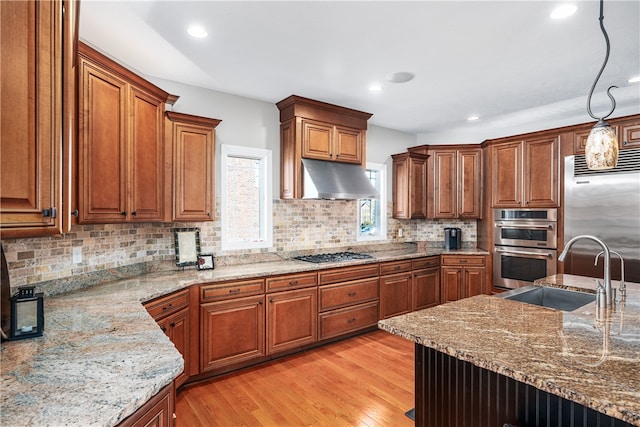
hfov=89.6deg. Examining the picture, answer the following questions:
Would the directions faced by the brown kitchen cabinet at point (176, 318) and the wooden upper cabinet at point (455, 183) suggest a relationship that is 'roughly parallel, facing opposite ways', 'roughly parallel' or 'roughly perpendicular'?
roughly perpendicular

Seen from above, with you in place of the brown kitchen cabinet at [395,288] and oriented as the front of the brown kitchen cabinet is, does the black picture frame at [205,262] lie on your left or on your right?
on your right

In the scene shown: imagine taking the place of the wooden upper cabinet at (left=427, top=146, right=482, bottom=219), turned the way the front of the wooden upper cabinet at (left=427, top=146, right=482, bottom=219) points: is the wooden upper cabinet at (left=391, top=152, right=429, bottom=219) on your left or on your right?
on your right

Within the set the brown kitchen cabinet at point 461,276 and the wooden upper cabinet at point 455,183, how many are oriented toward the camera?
2

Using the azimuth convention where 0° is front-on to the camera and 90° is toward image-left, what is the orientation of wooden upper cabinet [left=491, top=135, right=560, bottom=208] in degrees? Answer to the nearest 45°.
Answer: approximately 45°

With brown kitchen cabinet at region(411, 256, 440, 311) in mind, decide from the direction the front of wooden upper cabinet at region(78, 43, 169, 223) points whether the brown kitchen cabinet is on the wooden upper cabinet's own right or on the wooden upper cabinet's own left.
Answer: on the wooden upper cabinet's own left
